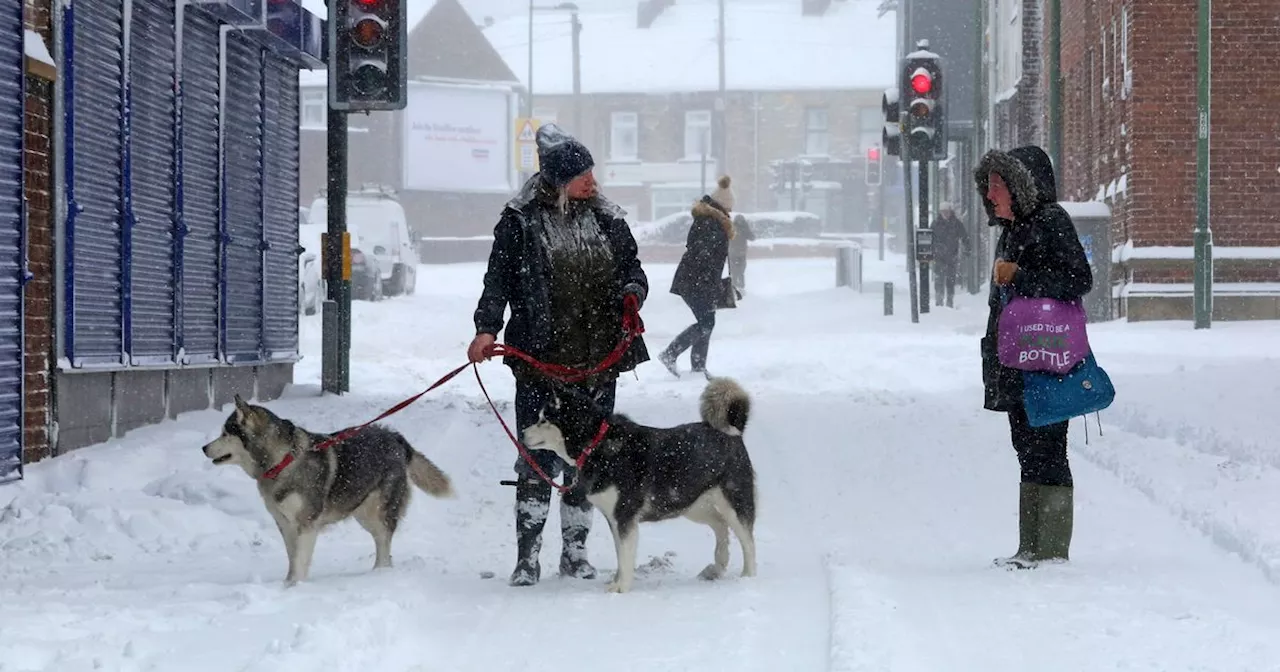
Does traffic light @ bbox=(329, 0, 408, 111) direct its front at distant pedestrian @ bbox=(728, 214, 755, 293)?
no

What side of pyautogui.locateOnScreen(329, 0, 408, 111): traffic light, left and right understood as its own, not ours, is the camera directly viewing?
front

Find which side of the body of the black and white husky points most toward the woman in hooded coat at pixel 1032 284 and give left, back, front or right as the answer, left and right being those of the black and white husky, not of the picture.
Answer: back

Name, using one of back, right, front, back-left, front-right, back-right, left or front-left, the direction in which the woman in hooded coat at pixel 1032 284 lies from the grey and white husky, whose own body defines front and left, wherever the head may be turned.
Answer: back

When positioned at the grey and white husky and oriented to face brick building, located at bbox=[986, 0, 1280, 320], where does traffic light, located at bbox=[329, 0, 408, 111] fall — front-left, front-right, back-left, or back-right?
front-left

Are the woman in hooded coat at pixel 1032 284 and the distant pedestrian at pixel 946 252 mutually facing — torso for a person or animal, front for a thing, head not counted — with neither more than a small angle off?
no

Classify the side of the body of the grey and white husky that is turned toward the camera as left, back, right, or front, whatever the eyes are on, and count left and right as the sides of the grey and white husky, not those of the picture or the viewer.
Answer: left

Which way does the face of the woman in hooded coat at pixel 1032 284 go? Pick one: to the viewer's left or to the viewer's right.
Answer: to the viewer's left

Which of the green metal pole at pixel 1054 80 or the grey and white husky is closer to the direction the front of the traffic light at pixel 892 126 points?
the grey and white husky

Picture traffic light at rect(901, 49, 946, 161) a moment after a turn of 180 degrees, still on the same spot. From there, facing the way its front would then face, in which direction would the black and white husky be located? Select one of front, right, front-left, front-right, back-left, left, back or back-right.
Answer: back

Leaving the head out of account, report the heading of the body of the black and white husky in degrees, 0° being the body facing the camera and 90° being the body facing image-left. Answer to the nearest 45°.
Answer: approximately 90°

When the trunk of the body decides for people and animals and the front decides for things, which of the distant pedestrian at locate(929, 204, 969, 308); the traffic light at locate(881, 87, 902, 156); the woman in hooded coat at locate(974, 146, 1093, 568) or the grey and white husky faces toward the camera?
the distant pedestrian

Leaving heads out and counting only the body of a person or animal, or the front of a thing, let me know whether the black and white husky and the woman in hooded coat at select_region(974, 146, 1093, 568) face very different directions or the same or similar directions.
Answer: same or similar directions

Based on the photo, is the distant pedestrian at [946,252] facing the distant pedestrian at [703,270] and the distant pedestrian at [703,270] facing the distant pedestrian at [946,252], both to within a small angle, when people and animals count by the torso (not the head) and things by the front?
no
